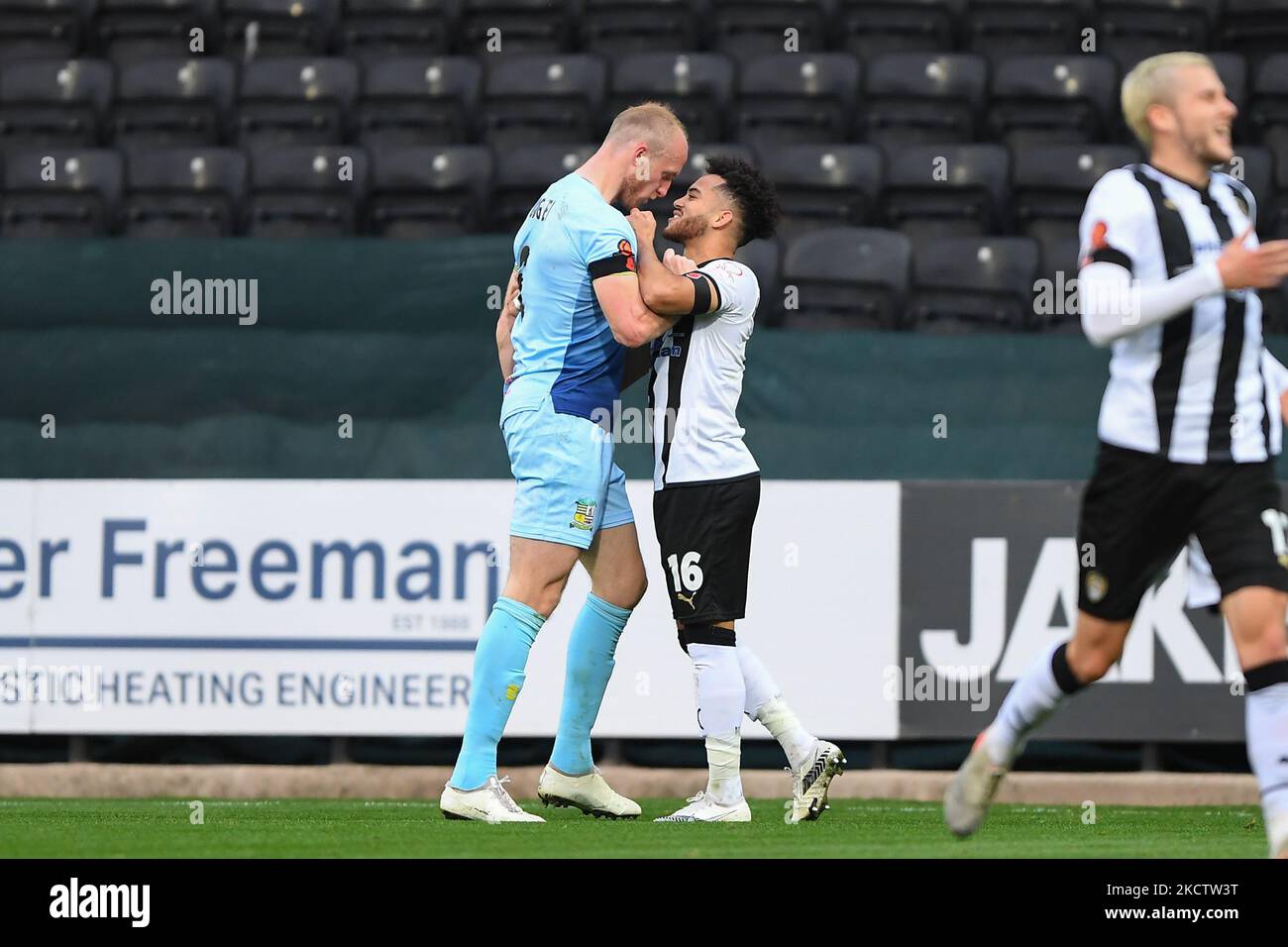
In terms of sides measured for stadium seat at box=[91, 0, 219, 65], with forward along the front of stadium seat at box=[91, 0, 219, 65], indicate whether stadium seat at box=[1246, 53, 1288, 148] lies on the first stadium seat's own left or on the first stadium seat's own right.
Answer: on the first stadium seat's own left

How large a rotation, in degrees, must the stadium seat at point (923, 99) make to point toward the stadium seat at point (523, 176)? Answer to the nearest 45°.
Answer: approximately 45° to its right

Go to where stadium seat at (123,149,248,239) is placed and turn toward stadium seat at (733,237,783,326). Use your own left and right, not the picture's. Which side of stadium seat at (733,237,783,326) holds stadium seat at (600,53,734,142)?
left

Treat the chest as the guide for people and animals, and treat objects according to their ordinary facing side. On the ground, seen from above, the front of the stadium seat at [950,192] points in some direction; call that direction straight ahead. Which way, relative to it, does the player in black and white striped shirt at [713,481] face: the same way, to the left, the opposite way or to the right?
to the right

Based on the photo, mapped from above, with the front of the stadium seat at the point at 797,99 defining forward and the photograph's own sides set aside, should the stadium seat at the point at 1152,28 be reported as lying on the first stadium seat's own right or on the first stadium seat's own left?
on the first stadium seat's own left

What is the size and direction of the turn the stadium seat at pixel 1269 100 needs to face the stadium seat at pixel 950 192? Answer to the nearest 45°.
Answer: approximately 45° to its right

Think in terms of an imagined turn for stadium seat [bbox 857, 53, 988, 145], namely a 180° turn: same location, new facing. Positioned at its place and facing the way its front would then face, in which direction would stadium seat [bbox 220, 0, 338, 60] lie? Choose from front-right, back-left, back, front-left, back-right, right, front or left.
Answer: left

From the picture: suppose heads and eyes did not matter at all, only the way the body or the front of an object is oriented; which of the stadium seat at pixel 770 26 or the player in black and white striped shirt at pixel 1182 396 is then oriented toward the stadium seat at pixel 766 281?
the stadium seat at pixel 770 26

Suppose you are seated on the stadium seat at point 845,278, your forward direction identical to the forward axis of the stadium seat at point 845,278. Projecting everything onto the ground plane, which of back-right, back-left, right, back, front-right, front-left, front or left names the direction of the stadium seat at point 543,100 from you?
back-right

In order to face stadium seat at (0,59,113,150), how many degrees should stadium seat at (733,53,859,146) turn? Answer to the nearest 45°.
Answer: approximately 90° to its right

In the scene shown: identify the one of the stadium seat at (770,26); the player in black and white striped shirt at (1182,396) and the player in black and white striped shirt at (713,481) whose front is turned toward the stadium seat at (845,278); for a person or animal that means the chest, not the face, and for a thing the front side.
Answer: the stadium seat at (770,26)

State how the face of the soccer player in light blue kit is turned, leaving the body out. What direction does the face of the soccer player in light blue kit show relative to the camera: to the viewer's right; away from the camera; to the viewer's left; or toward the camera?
to the viewer's right

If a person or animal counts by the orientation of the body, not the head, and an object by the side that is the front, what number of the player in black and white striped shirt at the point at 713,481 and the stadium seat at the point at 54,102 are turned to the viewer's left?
1

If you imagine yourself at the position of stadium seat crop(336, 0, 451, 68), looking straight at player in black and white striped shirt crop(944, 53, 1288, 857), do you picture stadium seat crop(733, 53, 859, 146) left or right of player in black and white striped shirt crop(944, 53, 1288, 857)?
left

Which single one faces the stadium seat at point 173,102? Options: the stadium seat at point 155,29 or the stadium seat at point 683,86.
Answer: the stadium seat at point 155,29

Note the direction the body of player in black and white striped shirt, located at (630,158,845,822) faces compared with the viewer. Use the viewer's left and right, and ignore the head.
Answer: facing to the left of the viewer

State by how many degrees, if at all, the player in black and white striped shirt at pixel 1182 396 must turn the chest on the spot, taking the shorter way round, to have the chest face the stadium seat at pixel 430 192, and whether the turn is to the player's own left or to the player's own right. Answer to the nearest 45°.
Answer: approximately 180°
